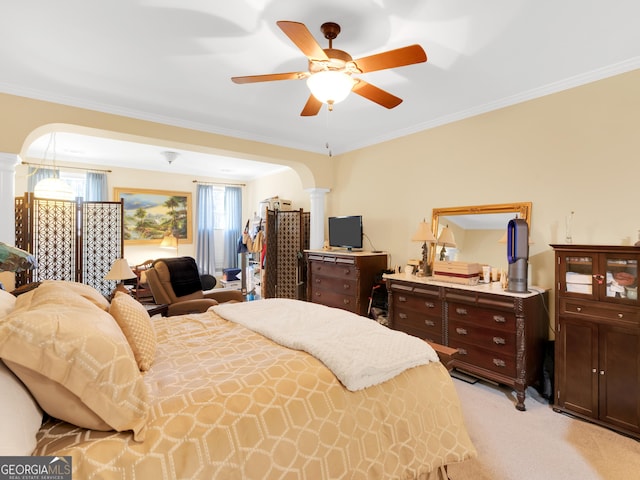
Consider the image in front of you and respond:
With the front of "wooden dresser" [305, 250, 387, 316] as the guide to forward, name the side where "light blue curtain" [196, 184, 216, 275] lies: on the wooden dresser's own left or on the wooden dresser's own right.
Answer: on the wooden dresser's own right

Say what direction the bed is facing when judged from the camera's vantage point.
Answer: facing to the right of the viewer

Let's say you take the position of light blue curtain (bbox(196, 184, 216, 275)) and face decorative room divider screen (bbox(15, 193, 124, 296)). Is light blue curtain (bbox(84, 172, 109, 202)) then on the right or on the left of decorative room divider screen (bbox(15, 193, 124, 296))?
right

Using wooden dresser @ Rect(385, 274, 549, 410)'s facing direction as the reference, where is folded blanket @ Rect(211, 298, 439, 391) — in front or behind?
in front

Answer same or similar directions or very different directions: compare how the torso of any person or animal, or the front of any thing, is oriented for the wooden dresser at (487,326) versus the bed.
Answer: very different directions

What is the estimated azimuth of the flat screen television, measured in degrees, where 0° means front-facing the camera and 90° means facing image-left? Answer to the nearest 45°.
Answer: approximately 45°

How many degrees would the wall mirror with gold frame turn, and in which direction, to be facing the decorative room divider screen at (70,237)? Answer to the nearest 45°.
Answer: approximately 45° to its right

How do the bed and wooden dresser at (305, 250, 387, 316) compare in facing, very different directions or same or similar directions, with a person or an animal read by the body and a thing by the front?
very different directions

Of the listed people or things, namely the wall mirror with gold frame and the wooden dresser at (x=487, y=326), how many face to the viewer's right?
0

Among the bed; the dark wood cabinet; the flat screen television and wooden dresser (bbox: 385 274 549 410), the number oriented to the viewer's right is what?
1

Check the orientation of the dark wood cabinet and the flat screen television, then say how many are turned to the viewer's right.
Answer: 0

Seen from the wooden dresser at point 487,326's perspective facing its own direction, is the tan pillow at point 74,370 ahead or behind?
ahead
